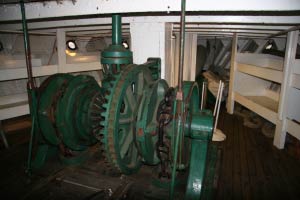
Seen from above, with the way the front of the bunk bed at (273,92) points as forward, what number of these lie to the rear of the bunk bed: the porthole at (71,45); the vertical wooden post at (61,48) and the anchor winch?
0

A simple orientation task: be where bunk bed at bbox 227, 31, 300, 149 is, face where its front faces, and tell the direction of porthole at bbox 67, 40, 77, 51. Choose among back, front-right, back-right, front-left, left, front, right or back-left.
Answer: front-right

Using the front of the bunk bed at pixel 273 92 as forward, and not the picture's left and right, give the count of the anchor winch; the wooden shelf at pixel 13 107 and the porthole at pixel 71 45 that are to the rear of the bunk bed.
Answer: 0

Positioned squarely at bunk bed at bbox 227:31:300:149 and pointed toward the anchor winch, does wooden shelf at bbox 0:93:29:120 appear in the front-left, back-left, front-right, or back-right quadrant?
front-right

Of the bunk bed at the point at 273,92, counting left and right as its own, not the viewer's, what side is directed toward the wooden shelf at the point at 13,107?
front

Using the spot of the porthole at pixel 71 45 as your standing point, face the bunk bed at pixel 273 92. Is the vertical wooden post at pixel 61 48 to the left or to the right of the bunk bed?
right

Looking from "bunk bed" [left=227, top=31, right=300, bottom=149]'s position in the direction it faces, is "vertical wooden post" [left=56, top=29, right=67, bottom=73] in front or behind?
in front

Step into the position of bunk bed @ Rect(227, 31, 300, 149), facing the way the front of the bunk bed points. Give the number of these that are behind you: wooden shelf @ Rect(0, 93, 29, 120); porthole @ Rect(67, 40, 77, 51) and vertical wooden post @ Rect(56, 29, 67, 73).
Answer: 0

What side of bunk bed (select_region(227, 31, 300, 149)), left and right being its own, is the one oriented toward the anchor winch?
front

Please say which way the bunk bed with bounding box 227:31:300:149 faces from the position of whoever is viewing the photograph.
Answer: facing the viewer and to the left of the viewer

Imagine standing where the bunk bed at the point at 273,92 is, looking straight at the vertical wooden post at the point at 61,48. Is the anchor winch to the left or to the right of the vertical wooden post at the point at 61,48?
left

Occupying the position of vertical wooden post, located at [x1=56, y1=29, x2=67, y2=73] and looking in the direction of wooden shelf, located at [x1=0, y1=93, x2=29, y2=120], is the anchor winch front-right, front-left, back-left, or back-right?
front-left
